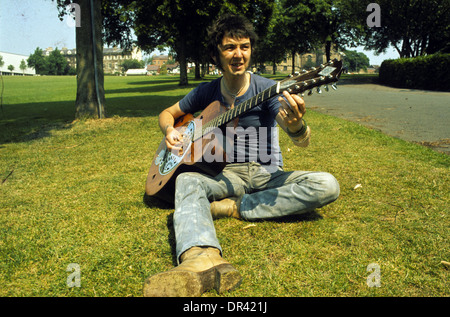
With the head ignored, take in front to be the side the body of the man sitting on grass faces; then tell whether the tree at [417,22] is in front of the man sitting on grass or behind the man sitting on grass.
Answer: behind

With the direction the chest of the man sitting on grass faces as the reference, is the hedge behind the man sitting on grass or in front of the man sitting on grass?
behind

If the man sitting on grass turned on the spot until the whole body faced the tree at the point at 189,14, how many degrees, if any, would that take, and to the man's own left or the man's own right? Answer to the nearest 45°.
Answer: approximately 180°

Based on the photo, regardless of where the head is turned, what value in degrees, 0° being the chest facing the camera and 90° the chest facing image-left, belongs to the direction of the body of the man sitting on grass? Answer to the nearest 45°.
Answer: approximately 0°

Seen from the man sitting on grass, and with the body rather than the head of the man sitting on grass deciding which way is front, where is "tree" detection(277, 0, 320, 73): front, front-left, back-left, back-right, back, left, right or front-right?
back

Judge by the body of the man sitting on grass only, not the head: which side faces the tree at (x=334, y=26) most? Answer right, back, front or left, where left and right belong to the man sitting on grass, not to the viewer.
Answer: back
